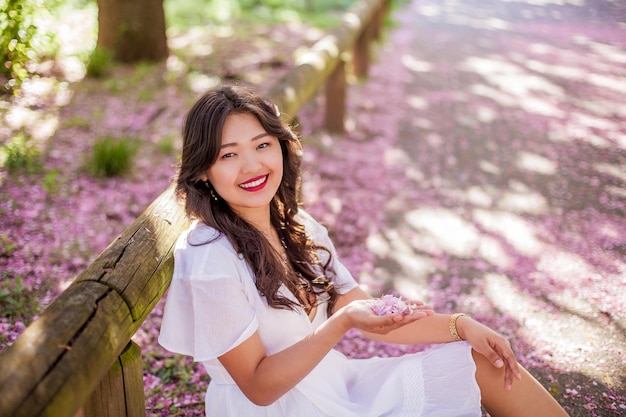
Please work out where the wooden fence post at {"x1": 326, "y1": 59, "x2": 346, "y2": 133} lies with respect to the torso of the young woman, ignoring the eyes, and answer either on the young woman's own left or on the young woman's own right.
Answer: on the young woman's own left

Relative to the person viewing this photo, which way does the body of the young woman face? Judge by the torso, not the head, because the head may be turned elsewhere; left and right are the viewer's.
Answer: facing the viewer and to the right of the viewer

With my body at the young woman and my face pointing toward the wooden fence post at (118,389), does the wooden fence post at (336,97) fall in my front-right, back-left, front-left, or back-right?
back-right

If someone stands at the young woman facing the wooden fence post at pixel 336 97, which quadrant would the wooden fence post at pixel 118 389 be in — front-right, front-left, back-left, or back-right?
back-left

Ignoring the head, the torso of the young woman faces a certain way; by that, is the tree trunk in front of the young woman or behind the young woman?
behind
